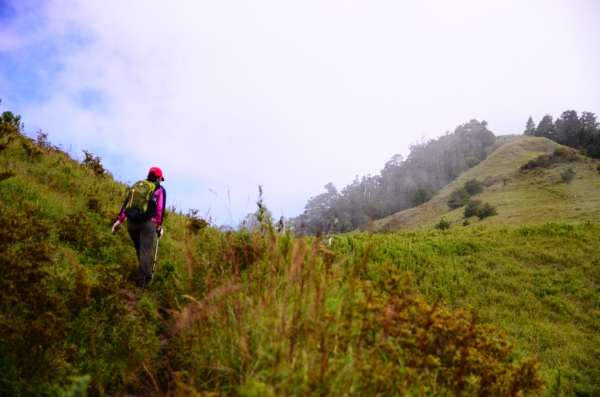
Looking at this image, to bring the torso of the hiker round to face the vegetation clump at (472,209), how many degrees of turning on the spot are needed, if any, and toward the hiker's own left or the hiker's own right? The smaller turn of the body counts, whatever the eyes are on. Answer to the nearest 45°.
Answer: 0° — they already face it

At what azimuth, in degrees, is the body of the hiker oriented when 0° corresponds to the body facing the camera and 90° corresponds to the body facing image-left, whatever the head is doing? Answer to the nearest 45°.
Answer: approximately 225°
